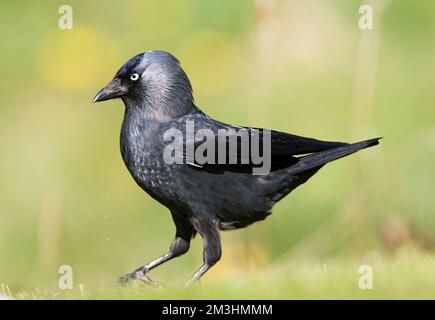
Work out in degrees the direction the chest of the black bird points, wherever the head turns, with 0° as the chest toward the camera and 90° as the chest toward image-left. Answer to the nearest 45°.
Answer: approximately 90°
